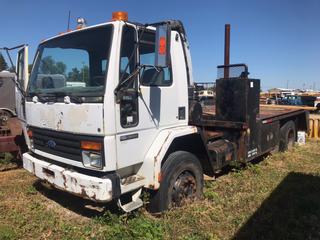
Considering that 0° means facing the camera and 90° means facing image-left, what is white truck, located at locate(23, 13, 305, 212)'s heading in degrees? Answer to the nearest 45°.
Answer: approximately 45°

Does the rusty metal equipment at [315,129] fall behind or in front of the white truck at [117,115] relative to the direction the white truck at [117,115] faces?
behind
